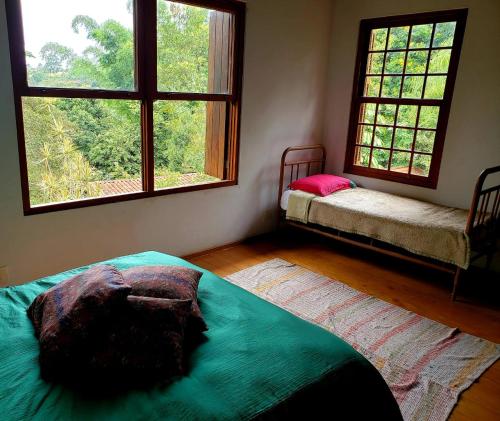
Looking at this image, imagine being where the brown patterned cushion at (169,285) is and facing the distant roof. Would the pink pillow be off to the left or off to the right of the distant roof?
right

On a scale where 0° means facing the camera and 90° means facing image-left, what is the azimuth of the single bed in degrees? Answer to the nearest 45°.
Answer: approximately 315°

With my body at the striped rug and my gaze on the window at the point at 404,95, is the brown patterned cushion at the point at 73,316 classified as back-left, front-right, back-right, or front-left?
back-left

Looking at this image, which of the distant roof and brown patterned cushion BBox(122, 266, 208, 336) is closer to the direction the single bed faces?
the brown patterned cushion

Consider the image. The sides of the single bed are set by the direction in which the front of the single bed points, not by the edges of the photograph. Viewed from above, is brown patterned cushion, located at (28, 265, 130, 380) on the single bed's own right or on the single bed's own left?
on the single bed's own right

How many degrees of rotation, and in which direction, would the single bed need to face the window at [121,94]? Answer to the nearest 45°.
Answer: approximately 90° to its right
